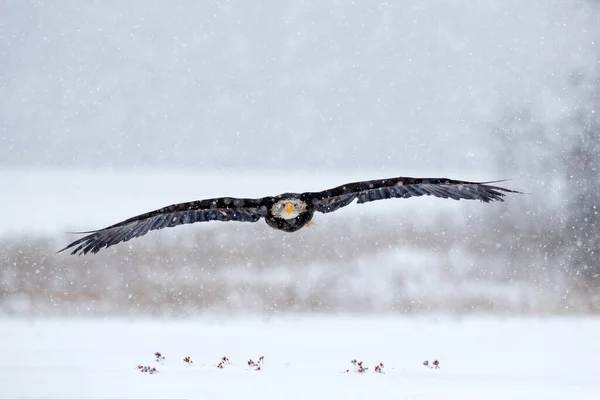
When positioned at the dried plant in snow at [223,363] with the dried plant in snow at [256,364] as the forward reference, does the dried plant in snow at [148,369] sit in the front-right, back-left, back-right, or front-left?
back-right

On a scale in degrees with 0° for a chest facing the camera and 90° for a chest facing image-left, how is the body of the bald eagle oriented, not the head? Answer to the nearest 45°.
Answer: approximately 0°
